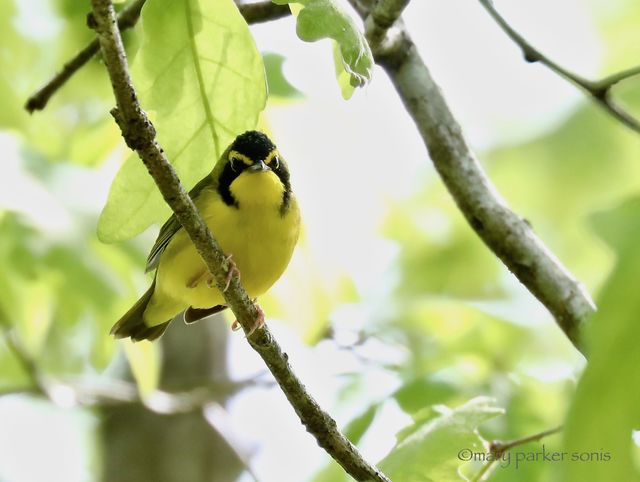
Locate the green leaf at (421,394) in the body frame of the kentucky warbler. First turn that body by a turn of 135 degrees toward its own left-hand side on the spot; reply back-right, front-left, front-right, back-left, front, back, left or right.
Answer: front-right

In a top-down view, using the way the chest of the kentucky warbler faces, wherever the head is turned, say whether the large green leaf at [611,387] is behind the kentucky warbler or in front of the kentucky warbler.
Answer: in front

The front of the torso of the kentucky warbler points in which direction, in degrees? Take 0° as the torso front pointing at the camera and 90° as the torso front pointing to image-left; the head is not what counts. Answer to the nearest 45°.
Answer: approximately 315°
